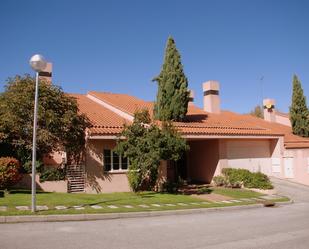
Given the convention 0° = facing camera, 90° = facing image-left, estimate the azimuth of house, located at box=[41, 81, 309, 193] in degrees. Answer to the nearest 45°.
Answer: approximately 0°

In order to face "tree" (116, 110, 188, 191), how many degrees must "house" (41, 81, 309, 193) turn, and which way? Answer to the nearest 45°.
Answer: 0° — it already faces it

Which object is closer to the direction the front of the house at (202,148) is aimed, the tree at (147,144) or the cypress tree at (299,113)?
the tree

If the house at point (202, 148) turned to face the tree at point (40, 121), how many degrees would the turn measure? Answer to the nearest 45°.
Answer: approximately 45° to its right

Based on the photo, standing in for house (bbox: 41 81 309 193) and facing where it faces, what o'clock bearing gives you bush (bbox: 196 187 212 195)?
The bush is roughly at 12 o'clock from the house.

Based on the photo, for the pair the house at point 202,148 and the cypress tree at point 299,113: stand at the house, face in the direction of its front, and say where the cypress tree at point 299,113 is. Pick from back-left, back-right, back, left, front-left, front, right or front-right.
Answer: back-left
